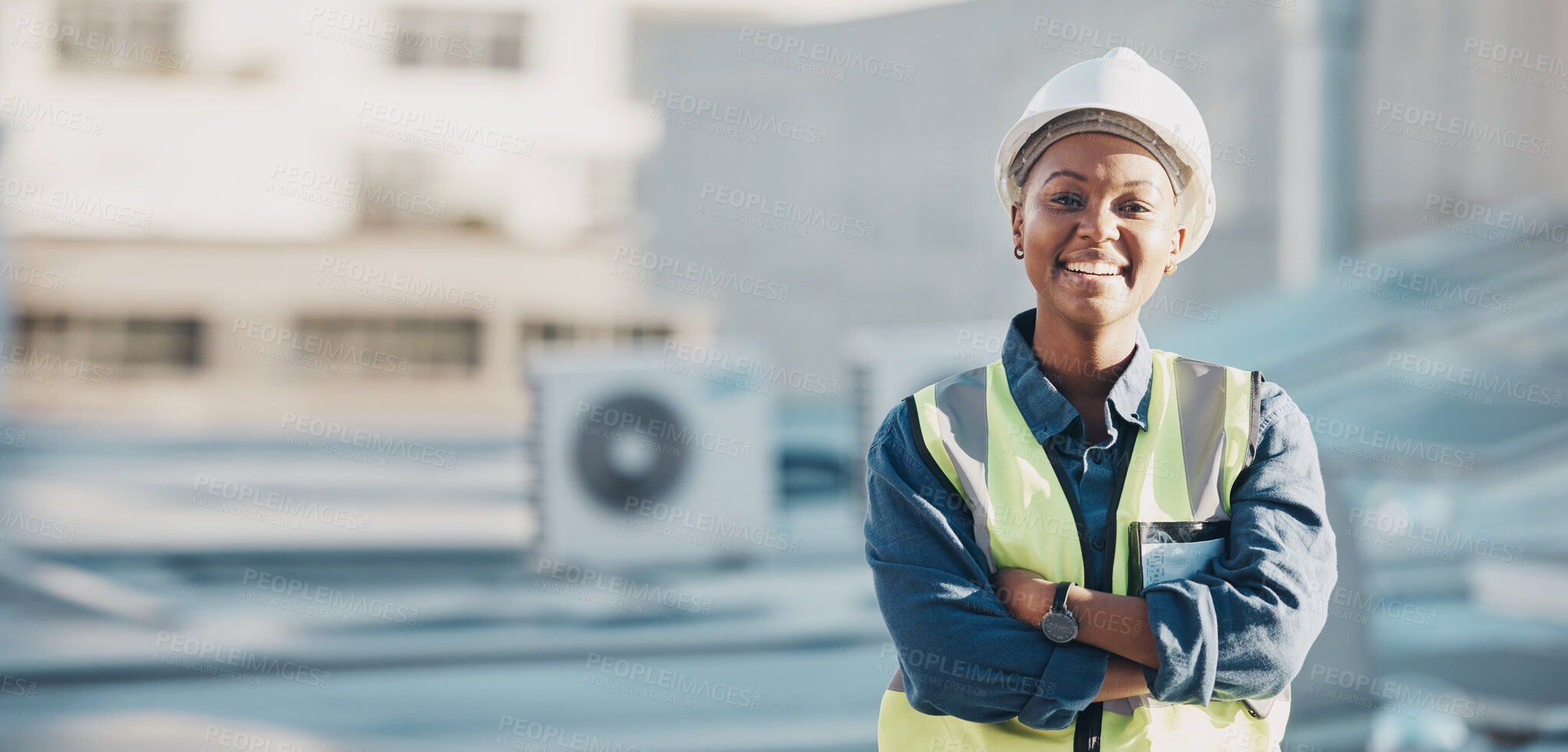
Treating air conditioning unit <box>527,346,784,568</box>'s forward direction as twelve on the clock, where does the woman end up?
The woman is roughly at 12 o'clock from the air conditioning unit.

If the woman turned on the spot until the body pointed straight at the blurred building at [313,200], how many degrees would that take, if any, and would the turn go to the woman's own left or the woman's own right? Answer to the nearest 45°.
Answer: approximately 135° to the woman's own right

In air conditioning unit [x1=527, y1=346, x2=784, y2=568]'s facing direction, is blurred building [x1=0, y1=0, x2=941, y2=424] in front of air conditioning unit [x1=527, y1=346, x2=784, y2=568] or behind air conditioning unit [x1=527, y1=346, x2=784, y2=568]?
behind

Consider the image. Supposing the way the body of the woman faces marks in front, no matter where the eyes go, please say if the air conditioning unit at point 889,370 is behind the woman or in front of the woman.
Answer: behind

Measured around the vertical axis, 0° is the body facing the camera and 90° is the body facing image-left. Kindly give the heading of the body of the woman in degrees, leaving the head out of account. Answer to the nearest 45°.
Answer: approximately 0°

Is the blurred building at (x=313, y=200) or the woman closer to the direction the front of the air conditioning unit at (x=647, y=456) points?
the woman

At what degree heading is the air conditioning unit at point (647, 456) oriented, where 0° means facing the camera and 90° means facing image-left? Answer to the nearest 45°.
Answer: approximately 0°

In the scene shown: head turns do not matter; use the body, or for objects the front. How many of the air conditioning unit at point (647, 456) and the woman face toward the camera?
2

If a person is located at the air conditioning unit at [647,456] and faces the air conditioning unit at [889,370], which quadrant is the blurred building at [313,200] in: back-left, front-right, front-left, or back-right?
back-left

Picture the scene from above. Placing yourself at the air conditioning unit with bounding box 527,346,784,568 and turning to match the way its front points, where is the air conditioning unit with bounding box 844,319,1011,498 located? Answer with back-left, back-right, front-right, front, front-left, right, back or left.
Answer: front-left
